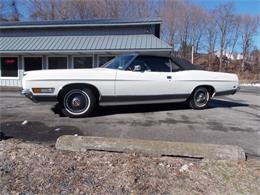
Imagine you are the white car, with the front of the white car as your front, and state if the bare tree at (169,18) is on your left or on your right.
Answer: on your right

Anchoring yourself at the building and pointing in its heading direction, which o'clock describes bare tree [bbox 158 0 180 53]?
The bare tree is roughly at 7 o'clock from the building.

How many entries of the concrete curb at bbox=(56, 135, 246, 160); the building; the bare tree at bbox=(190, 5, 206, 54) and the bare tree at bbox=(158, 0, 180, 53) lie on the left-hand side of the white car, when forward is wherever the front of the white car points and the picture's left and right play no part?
1

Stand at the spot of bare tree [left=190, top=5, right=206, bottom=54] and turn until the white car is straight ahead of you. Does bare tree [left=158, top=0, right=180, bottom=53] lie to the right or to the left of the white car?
right

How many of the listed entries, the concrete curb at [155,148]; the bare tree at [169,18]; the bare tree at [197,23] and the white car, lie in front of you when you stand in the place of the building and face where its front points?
2

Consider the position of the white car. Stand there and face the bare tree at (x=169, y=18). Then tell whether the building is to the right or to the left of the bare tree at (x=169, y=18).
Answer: left

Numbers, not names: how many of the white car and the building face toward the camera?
1

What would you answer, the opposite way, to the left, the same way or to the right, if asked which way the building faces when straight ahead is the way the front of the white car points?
to the left

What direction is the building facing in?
toward the camera

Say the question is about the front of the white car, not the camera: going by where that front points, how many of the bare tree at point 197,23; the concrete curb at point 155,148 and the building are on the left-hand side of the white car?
1

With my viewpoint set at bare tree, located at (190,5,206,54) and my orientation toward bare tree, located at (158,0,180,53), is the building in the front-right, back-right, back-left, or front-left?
front-left

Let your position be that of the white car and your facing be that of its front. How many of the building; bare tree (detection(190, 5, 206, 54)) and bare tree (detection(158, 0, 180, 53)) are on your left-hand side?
0

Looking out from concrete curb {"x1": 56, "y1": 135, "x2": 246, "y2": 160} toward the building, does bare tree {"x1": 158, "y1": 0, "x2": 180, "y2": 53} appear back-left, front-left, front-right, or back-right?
front-right

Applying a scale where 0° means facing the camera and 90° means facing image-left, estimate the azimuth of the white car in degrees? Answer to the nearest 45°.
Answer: approximately 90°

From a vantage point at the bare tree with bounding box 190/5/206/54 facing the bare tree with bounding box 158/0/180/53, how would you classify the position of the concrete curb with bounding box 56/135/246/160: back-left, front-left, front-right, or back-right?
front-left

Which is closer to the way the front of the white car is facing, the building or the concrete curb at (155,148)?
the building

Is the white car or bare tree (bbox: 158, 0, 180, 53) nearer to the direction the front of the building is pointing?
the white car

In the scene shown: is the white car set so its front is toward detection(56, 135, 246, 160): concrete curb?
no

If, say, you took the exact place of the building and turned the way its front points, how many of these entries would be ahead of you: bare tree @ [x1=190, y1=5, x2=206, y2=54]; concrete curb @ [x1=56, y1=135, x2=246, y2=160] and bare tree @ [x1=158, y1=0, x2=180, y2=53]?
1
